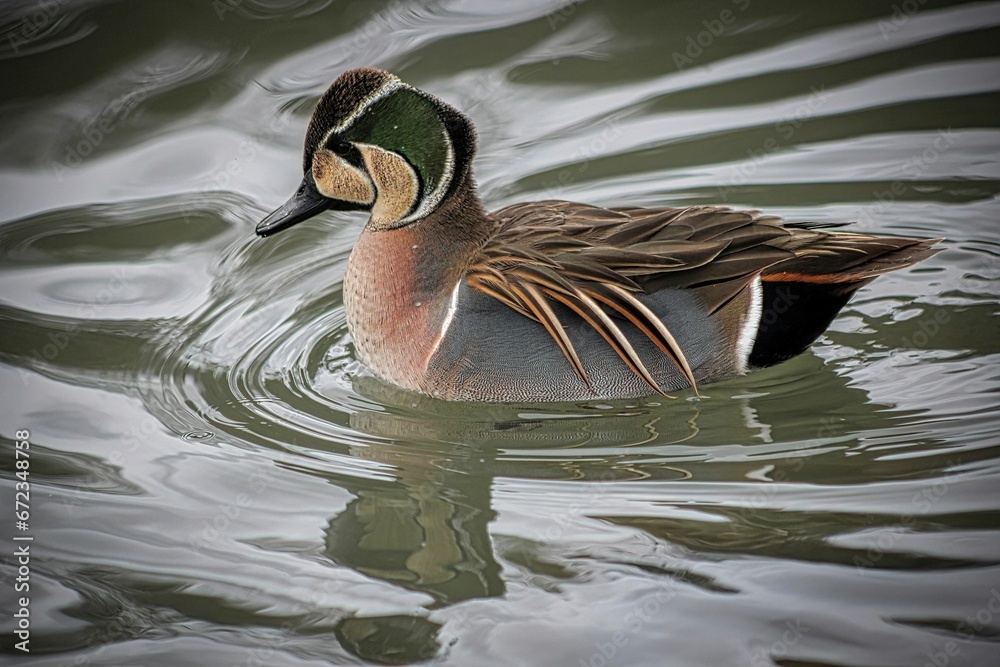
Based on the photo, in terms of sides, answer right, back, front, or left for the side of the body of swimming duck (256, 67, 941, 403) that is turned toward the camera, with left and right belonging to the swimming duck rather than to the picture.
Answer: left
